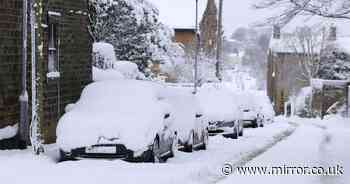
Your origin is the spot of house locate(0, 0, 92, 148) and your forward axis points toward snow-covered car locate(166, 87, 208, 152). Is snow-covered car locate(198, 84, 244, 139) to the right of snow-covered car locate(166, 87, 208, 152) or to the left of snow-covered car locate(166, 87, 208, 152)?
left

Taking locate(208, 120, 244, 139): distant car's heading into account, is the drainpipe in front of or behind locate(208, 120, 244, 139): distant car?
in front

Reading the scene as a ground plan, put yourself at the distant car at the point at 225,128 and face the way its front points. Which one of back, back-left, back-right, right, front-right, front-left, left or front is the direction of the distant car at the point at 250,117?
back-right

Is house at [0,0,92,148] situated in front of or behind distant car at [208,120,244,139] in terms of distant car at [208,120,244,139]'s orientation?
in front

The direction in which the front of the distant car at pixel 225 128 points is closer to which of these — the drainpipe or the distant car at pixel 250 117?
the drainpipe

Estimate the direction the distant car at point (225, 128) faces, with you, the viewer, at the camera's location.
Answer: facing the viewer and to the left of the viewer

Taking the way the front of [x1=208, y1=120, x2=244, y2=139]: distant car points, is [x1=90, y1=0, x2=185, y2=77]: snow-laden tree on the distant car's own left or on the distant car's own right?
on the distant car's own right

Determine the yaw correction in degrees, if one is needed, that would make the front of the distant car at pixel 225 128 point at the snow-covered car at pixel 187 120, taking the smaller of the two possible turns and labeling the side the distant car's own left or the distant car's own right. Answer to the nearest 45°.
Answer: approximately 45° to the distant car's own left

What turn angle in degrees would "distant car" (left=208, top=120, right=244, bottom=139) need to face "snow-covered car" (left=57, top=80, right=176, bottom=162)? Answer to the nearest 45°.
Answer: approximately 45° to its left
